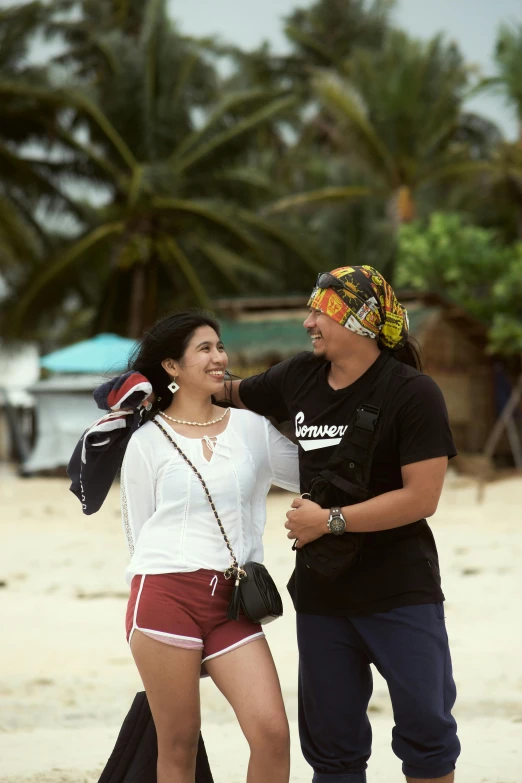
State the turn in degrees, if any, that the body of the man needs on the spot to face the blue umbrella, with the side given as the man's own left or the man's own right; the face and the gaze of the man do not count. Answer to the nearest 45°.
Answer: approximately 135° to the man's own right

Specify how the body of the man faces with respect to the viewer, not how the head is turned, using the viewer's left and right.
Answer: facing the viewer and to the left of the viewer

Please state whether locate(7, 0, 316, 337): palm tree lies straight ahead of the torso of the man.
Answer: no

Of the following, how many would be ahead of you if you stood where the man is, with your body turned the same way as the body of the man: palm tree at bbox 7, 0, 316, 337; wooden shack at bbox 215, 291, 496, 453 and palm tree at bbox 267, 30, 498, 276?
0

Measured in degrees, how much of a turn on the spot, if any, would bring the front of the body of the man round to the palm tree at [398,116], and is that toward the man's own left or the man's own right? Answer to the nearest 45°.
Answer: approximately 135° to the man's own right

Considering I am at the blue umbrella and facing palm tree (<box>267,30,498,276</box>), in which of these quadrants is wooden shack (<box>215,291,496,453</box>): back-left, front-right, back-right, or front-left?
front-right

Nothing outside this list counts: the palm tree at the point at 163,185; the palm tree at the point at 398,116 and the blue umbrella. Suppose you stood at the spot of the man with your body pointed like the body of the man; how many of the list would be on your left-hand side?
0

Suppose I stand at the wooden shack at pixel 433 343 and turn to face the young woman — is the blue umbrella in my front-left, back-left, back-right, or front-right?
front-right

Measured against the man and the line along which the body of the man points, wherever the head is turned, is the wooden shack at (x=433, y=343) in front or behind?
behind
